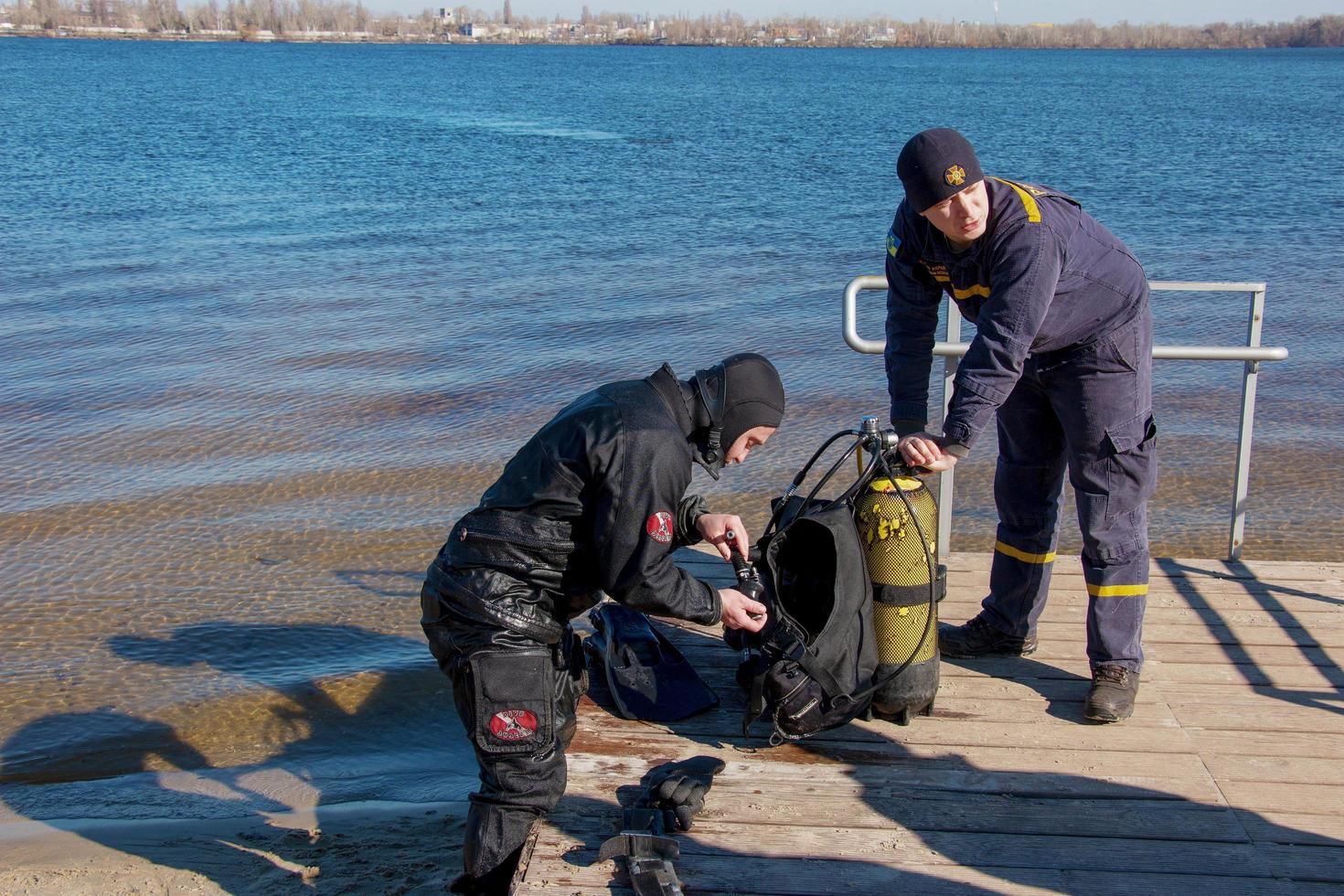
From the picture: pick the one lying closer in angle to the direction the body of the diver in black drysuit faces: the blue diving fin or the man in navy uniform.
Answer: the man in navy uniform

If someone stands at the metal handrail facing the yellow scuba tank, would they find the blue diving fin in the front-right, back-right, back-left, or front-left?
front-right

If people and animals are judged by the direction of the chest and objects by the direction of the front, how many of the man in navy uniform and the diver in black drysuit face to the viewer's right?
1

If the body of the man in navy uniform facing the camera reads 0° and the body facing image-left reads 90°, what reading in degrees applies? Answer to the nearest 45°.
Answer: approximately 45°

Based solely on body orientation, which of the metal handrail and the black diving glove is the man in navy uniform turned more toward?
the black diving glove

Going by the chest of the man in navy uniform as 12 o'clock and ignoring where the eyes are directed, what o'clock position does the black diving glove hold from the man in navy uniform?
The black diving glove is roughly at 12 o'clock from the man in navy uniform.

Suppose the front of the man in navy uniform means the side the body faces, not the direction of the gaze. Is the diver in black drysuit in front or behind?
in front

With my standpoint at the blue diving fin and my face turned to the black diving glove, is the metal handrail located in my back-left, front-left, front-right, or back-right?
back-left

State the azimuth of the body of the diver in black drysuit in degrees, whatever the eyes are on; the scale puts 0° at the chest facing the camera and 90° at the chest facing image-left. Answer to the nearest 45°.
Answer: approximately 270°

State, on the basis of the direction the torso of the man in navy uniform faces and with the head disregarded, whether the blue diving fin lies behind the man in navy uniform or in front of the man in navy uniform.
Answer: in front
